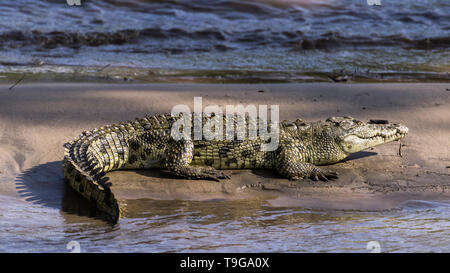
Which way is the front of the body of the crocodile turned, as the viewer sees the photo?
to the viewer's right
